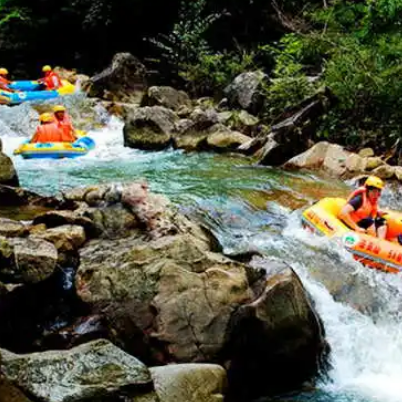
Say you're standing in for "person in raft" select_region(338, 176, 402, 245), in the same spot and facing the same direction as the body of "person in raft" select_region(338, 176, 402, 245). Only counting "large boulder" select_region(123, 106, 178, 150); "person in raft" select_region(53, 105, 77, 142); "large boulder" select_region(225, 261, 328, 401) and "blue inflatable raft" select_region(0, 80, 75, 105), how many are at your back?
3

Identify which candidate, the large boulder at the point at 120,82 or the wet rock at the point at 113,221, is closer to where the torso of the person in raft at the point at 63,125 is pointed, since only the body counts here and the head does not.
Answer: the wet rock

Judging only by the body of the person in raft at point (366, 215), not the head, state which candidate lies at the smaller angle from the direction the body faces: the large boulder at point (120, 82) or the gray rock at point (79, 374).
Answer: the gray rock

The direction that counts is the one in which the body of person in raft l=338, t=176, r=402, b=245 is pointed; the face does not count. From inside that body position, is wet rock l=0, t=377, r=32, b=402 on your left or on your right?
on your right

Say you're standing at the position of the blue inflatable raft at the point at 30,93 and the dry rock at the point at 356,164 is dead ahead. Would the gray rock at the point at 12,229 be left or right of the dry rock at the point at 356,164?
right
